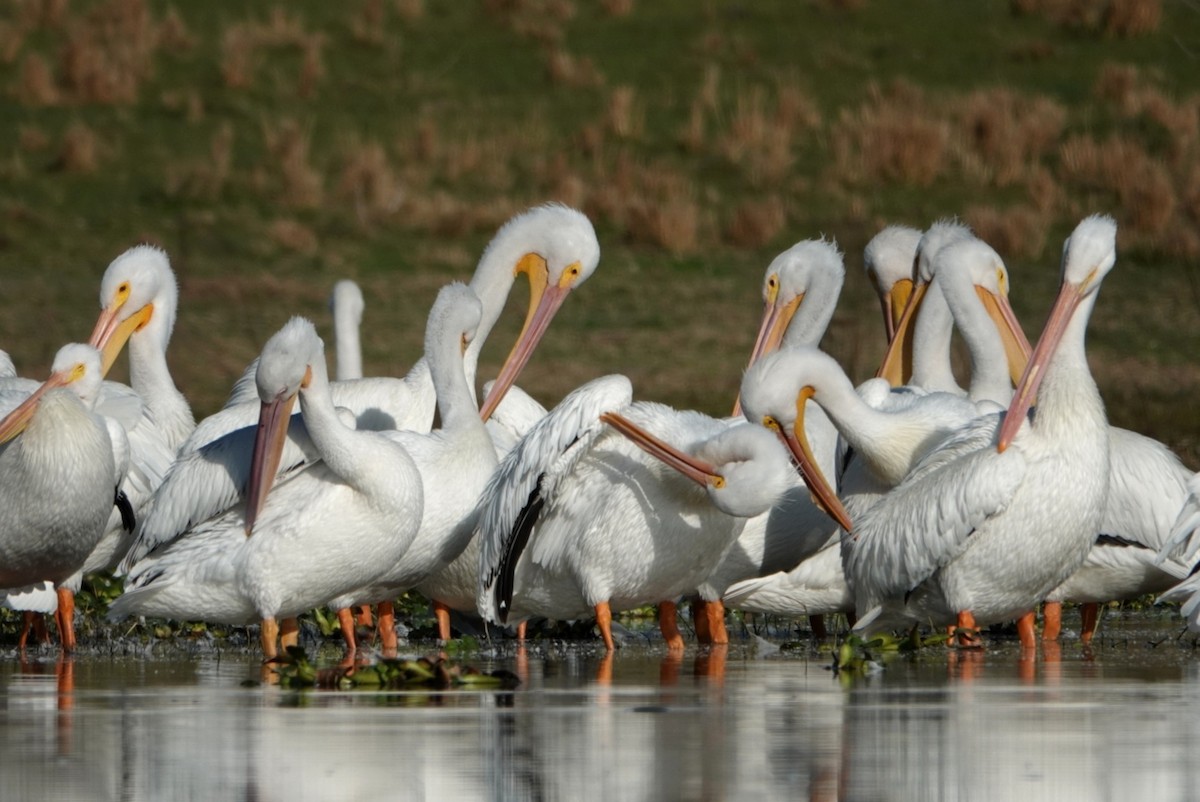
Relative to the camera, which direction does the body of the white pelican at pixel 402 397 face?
to the viewer's right

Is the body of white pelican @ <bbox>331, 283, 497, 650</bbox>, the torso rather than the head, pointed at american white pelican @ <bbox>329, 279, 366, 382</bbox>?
no

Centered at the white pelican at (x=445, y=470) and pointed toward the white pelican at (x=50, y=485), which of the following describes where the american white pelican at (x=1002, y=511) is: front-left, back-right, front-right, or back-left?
back-left

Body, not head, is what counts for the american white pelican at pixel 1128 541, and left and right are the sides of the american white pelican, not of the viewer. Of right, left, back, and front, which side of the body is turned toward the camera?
left

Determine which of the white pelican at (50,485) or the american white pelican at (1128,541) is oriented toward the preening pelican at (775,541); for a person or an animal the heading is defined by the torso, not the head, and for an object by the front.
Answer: the american white pelican

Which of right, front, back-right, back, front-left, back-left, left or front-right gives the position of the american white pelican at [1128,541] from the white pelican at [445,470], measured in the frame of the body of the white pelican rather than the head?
front

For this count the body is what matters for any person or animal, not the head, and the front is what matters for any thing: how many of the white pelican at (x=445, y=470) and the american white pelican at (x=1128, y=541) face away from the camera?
0

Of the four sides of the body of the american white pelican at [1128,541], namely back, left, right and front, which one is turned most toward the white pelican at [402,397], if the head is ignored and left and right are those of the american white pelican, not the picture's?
front

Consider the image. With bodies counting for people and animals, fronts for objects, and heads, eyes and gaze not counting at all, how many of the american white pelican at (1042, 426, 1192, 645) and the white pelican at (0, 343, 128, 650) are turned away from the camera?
0

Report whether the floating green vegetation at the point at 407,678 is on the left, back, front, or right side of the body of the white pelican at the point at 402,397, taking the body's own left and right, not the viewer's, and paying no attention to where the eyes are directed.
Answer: right

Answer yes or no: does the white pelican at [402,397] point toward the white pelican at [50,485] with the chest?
no
